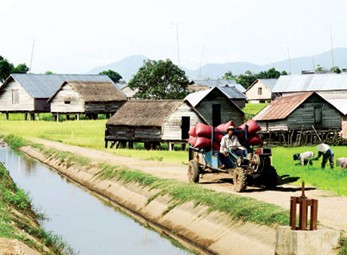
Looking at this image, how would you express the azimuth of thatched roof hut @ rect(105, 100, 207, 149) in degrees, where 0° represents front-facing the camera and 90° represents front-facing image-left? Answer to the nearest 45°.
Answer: approximately 315°
